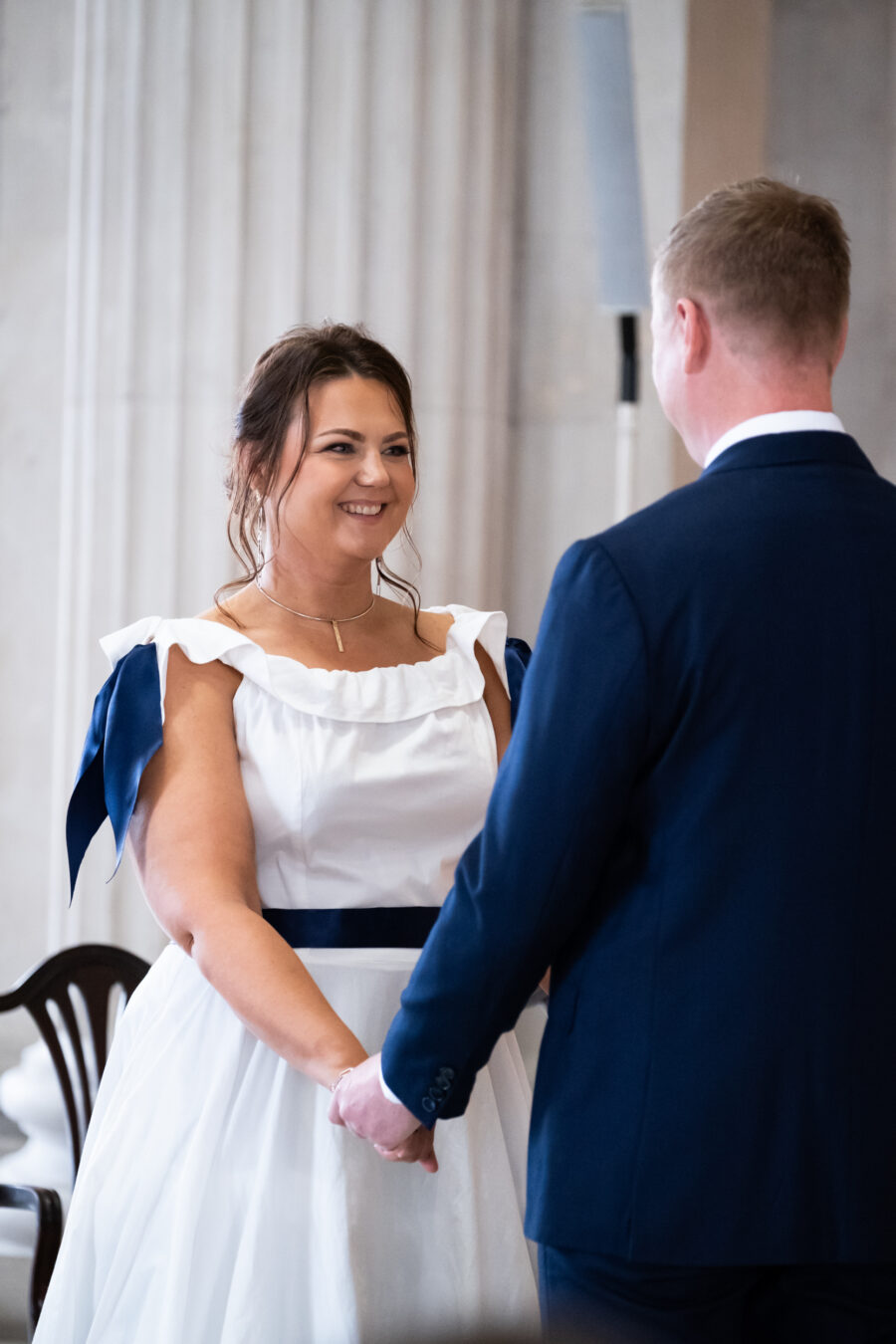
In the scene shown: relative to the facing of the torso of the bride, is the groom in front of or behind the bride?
in front

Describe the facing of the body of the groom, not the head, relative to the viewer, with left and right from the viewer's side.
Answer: facing away from the viewer and to the left of the viewer

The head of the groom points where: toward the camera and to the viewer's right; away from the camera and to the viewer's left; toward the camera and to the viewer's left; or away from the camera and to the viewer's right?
away from the camera and to the viewer's left

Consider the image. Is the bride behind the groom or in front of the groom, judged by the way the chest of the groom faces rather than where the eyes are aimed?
in front

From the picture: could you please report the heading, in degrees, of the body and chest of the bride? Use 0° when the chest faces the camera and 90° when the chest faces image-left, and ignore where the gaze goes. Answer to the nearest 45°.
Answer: approximately 315°

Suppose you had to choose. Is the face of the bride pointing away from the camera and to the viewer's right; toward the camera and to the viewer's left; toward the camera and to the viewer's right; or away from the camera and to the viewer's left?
toward the camera and to the viewer's right

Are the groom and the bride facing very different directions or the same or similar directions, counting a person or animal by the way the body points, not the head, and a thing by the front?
very different directions
